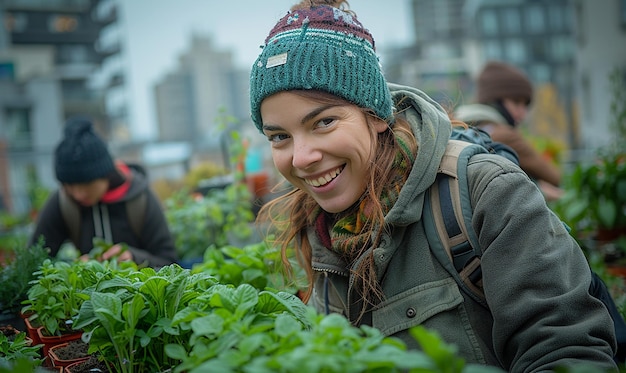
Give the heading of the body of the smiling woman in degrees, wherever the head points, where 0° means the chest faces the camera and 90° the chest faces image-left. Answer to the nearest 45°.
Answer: approximately 45°

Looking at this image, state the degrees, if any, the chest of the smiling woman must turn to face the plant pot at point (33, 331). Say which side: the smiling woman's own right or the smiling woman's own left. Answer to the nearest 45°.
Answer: approximately 45° to the smiling woman's own right

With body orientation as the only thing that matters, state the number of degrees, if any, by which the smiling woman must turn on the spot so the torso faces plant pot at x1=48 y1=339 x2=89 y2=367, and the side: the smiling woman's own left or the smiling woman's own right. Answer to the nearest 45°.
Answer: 0° — they already face it

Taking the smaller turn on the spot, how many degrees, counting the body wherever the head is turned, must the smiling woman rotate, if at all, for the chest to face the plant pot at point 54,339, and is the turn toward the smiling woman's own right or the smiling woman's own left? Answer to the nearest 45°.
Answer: approximately 45° to the smiling woman's own right

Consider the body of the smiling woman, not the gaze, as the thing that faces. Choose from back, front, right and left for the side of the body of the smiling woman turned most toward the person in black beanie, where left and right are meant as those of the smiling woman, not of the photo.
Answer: right

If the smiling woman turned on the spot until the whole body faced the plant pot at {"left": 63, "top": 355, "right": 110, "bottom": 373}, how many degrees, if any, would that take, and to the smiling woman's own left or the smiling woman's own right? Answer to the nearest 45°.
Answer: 0° — they already face it

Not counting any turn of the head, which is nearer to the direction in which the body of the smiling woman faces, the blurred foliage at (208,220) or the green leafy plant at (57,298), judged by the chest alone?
the green leafy plant

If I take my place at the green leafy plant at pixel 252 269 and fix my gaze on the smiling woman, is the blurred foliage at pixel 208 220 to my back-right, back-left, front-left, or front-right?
back-left

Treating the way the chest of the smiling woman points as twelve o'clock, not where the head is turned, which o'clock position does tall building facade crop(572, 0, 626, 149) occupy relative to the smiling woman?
The tall building facade is roughly at 5 o'clock from the smiling woman.

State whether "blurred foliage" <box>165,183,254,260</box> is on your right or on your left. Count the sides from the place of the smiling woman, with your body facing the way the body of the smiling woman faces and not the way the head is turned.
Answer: on your right

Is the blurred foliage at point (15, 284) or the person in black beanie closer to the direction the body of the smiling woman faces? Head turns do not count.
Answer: the blurred foliage

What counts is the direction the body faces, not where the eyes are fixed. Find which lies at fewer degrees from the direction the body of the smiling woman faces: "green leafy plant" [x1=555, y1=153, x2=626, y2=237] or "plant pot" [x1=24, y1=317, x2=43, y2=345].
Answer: the plant pot
